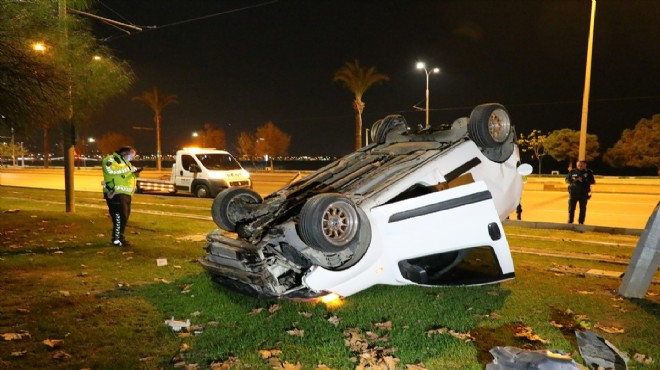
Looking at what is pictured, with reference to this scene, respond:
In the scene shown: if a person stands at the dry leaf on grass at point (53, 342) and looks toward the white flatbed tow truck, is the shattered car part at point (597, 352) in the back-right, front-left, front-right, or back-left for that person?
back-right

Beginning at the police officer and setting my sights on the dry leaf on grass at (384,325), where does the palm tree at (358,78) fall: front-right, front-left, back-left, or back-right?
back-left

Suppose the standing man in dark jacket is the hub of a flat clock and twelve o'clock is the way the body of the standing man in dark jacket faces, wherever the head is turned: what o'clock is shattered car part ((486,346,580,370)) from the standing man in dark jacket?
The shattered car part is roughly at 12 o'clock from the standing man in dark jacket.

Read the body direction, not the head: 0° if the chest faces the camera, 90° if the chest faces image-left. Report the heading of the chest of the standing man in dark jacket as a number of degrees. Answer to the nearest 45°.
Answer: approximately 0°

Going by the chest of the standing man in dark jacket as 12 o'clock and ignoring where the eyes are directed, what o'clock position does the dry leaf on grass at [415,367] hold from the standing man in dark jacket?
The dry leaf on grass is roughly at 12 o'clock from the standing man in dark jacket.

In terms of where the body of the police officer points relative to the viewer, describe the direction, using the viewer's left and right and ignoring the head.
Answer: facing to the right of the viewer

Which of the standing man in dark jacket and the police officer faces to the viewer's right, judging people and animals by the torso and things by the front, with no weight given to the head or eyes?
the police officer

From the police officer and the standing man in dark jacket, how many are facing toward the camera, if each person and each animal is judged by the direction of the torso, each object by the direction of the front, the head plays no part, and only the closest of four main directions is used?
1

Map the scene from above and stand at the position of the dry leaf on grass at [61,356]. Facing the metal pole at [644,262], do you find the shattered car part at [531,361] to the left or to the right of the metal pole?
right

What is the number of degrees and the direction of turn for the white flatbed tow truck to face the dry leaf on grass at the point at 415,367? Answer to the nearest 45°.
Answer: approximately 45° to its right

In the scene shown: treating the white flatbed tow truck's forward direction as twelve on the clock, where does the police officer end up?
The police officer is roughly at 2 o'clock from the white flatbed tow truck.
